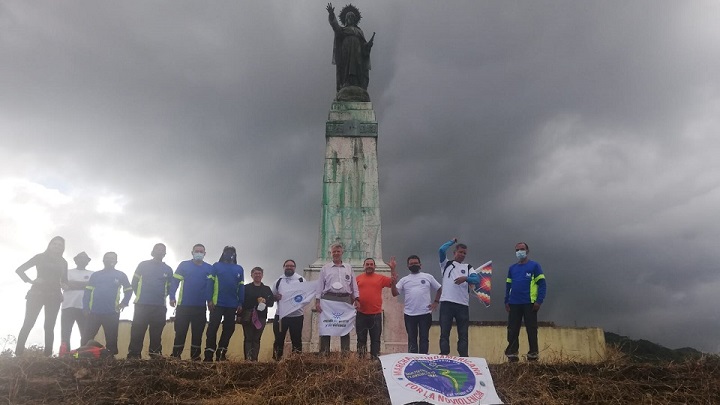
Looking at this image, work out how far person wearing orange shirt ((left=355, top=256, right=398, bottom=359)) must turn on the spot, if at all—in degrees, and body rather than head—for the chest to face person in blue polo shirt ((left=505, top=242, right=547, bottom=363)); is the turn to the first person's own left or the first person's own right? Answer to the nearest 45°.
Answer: approximately 90° to the first person's own left

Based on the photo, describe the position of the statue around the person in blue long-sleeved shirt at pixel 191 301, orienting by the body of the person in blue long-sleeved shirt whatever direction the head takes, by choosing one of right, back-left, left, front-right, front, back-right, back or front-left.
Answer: back-left

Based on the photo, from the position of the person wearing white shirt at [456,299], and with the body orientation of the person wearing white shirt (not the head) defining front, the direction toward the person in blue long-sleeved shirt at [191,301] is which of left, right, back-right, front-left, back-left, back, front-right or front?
right

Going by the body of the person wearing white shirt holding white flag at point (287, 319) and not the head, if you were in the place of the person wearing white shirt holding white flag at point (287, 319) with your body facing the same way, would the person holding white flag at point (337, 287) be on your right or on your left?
on your left

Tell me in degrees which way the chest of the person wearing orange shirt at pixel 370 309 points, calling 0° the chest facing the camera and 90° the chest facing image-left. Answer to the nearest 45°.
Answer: approximately 0°

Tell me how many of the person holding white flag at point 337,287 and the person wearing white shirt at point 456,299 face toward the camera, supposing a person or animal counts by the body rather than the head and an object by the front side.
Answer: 2

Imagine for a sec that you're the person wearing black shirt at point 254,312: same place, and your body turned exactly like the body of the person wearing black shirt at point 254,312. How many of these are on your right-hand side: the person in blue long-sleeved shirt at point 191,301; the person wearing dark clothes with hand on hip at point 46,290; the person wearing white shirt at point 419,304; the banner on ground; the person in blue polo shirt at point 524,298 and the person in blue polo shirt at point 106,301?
3

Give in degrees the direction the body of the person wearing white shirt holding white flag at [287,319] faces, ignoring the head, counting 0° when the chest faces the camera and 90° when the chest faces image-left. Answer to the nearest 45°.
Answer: approximately 0°

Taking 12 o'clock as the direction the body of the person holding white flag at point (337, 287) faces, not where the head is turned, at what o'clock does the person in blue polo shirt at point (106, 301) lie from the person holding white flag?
The person in blue polo shirt is roughly at 3 o'clock from the person holding white flag.

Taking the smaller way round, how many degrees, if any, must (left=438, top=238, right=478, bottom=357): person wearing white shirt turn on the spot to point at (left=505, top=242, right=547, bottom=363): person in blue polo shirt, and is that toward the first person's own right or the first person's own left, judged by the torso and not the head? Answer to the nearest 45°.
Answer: approximately 90° to the first person's own left
